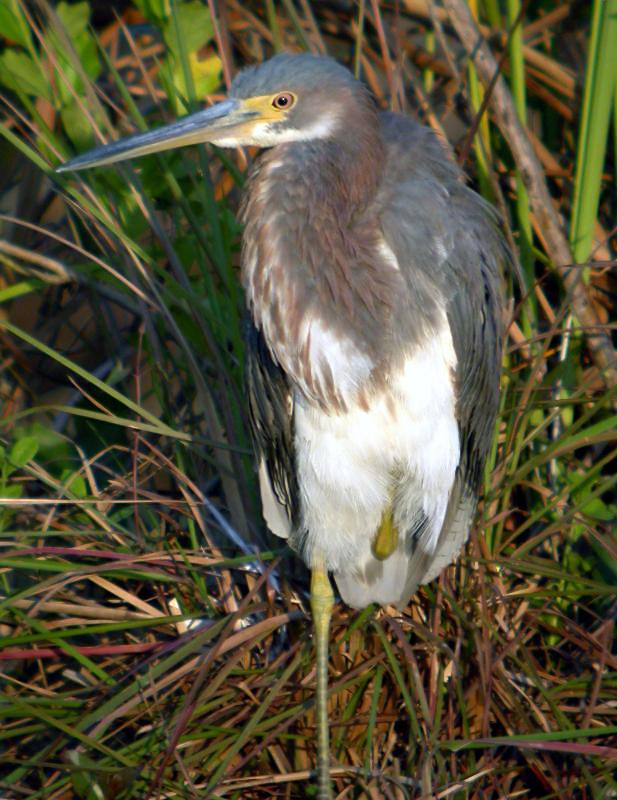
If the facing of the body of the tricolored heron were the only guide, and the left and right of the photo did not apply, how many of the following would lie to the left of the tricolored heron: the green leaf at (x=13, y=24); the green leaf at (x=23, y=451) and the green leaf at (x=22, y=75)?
0

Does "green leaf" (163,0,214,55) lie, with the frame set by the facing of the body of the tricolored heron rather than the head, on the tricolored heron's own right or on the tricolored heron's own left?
on the tricolored heron's own right

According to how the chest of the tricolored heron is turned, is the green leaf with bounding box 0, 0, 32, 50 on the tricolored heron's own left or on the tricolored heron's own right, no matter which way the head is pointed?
on the tricolored heron's own right

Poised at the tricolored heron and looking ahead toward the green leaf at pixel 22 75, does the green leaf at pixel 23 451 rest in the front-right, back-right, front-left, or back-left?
front-left

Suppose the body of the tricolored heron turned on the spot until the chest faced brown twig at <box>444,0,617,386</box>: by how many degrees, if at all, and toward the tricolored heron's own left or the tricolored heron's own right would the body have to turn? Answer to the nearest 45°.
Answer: approximately 180°

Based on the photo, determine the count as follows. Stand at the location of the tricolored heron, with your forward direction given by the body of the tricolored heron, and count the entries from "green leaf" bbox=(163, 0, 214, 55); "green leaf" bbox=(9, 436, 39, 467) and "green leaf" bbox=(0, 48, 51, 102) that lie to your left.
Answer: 0

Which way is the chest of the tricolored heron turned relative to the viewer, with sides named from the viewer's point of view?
facing the viewer and to the left of the viewer

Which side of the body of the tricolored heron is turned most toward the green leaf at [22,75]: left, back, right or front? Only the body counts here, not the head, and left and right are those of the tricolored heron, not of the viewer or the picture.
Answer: right

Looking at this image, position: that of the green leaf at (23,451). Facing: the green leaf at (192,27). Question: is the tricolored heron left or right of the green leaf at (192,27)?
right

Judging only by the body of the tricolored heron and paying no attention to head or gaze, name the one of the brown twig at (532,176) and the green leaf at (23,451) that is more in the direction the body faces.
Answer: the green leaf

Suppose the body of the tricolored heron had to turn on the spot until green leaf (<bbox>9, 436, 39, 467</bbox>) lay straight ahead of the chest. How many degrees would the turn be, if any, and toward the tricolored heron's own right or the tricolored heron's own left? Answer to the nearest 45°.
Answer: approximately 45° to the tricolored heron's own right
